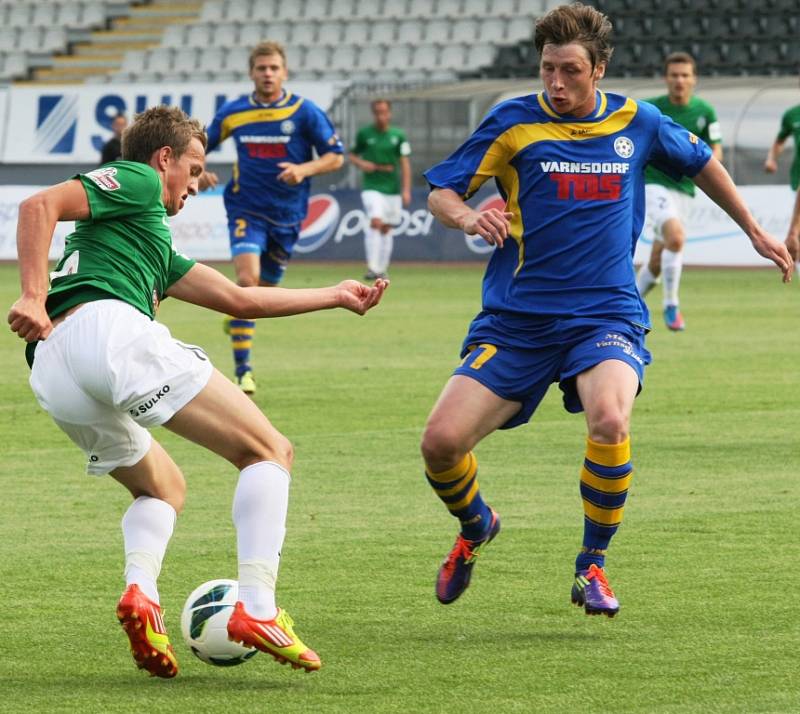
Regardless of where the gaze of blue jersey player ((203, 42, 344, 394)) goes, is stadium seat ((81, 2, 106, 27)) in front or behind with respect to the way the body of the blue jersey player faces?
behind

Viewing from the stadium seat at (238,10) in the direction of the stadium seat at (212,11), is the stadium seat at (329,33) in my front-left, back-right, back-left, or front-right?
back-left

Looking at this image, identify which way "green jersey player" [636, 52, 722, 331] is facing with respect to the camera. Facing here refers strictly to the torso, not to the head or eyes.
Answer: toward the camera

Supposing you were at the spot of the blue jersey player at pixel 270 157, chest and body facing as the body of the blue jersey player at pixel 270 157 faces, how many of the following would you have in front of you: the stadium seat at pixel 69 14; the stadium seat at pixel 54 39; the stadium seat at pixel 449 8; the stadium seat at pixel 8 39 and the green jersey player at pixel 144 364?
1

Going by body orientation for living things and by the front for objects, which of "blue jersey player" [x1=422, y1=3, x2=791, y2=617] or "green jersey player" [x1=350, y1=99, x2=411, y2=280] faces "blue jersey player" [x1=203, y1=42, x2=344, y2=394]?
the green jersey player

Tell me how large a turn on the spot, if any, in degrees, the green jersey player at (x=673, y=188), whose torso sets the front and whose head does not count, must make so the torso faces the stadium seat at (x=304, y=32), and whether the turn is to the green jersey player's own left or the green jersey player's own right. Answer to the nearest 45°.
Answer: approximately 135° to the green jersey player's own right

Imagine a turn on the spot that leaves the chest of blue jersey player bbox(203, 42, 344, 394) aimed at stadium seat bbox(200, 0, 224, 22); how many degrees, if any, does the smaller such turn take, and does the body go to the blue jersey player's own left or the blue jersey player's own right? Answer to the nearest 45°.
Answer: approximately 180°

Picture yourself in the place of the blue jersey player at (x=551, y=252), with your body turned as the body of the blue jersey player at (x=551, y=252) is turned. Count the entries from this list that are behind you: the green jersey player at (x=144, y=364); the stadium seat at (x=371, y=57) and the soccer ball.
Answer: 1

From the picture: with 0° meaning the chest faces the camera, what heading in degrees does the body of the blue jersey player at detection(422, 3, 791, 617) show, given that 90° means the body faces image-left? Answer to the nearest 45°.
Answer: approximately 0°

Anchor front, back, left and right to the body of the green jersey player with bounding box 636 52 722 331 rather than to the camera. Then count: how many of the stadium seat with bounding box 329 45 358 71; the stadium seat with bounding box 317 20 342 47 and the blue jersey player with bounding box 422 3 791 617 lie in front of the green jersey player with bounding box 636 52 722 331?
1

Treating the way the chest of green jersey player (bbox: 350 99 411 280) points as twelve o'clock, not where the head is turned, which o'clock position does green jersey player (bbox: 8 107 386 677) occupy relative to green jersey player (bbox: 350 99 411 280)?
green jersey player (bbox: 8 107 386 677) is roughly at 12 o'clock from green jersey player (bbox: 350 99 411 280).

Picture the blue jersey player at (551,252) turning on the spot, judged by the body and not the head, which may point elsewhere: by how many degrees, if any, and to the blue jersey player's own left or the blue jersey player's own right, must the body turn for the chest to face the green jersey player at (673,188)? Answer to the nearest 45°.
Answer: approximately 180°

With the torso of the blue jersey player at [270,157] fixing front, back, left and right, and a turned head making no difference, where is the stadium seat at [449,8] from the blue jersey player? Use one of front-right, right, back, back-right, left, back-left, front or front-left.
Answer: back

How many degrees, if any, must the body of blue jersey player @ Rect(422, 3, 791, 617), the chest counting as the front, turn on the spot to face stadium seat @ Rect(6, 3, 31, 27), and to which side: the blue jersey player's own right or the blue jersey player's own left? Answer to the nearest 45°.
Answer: approximately 135° to the blue jersey player's own right

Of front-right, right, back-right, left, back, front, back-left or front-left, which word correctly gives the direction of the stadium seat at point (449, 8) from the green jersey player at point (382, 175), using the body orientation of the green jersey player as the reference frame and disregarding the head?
back

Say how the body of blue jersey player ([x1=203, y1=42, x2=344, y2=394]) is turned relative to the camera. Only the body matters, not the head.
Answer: toward the camera

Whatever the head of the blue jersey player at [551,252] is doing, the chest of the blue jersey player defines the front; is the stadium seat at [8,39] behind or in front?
behind
